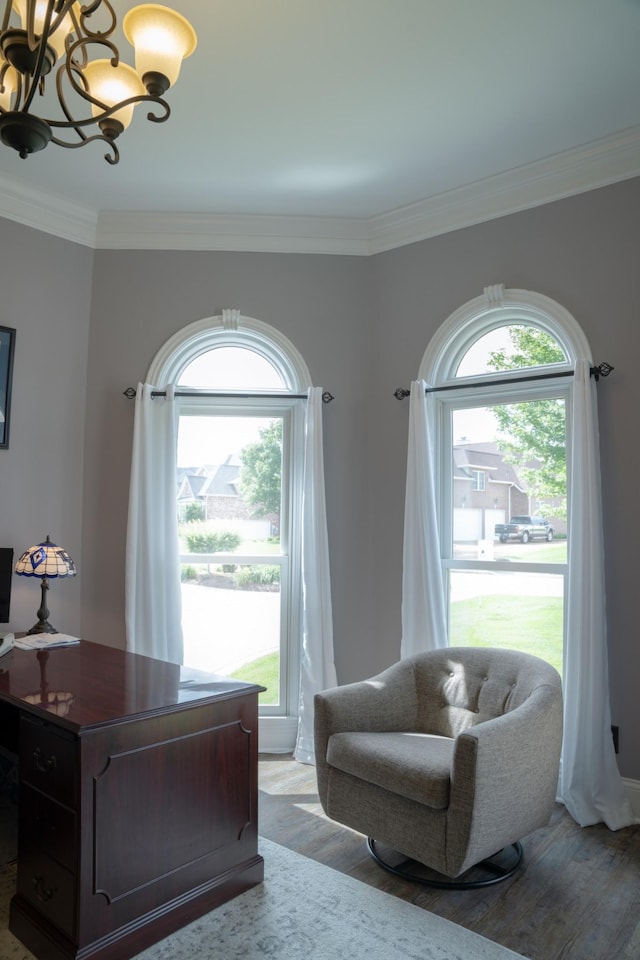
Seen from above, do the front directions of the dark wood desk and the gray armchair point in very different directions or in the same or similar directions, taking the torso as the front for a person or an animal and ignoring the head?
same or similar directions

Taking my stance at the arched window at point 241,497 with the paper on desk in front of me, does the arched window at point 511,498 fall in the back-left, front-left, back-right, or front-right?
back-left

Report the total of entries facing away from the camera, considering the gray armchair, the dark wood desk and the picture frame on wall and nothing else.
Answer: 0

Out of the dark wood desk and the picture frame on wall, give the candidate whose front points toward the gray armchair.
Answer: the picture frame on wall

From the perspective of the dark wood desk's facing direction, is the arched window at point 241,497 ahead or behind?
behind

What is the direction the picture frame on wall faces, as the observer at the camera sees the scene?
facing the viewer and to the right of the viewer

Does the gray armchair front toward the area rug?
yes

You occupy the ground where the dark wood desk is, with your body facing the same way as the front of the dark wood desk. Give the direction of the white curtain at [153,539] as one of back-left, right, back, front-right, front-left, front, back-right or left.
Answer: back-right

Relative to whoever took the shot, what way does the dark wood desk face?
facing the viewer and to the left of the viewer

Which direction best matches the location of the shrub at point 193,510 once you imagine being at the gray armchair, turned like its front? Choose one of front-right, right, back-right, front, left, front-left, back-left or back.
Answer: right

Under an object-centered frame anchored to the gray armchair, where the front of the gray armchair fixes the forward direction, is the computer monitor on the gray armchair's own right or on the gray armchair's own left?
on the gray armchair's own right

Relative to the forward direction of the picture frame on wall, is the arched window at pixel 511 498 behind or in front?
in front
